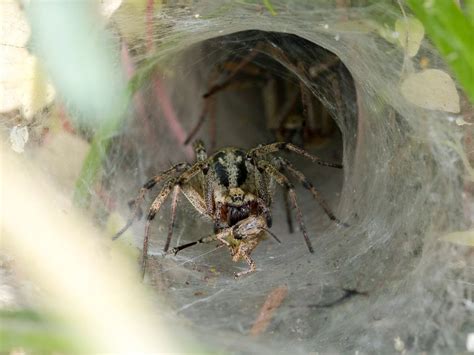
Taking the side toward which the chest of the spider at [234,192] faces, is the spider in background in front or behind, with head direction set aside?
behind

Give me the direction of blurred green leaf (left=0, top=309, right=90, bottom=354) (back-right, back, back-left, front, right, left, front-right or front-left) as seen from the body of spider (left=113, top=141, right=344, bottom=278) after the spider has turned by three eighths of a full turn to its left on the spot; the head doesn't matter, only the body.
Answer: back

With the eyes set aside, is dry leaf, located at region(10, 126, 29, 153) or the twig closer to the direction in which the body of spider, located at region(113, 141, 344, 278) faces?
the twig

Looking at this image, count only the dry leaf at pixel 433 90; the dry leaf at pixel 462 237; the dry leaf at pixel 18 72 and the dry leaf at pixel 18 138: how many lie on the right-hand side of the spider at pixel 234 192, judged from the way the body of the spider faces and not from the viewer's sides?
2

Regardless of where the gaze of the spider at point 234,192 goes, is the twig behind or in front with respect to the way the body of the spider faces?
in front

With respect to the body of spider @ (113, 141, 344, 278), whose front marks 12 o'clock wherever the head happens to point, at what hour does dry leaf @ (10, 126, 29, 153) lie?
The dry leaf is roughly at 3 o'clock from the spider.

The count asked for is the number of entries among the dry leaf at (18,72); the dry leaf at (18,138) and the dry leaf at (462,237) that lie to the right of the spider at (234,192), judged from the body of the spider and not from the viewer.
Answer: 2
